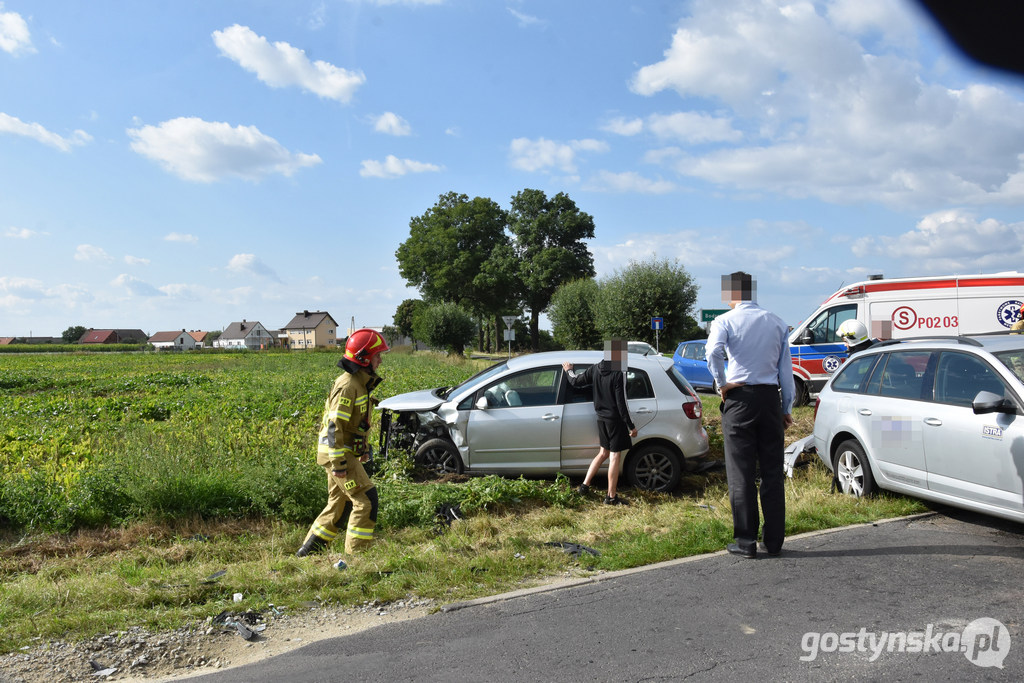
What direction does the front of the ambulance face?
to the viewer's left

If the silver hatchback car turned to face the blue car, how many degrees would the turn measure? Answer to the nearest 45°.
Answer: approximately 90° to its right

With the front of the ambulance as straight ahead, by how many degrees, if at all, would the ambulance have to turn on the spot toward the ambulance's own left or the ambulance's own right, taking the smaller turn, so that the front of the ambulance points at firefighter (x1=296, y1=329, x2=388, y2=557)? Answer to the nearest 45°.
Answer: approximately 90° to the ambulance's own left

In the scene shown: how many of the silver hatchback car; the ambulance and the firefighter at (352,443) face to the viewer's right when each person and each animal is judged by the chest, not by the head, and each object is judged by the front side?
1

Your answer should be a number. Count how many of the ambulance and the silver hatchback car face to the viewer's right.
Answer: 0

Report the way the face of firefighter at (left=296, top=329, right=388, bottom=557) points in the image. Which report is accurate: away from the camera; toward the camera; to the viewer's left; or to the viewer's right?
to the viewer's right

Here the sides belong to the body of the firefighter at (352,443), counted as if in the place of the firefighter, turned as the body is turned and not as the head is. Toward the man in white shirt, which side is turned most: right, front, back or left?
front

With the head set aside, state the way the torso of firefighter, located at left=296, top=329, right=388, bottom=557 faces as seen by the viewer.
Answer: to the viewer's right

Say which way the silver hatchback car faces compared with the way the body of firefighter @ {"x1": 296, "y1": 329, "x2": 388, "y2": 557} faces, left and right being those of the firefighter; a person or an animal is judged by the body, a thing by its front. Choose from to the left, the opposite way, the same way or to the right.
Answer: the opposite way

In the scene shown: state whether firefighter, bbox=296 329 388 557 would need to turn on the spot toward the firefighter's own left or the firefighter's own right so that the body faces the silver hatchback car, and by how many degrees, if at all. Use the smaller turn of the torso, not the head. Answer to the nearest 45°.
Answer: approximately 45° to the firefighter's own left

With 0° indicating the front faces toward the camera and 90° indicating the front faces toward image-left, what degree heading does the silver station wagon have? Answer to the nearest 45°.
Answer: approximately 315°

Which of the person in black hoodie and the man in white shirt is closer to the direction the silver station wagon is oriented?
the man in white shirt

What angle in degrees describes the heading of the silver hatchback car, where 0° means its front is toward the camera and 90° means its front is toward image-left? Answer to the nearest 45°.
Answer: approximately 90°

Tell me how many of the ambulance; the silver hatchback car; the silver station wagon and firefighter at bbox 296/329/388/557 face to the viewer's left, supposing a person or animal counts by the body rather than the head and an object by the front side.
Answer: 2

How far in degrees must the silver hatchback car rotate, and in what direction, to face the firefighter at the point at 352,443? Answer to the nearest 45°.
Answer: approximately 45° to its left

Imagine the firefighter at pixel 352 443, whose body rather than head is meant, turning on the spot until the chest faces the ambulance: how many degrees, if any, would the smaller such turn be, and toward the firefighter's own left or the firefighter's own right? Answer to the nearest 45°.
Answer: approximately 45° to the firefighter's own left
